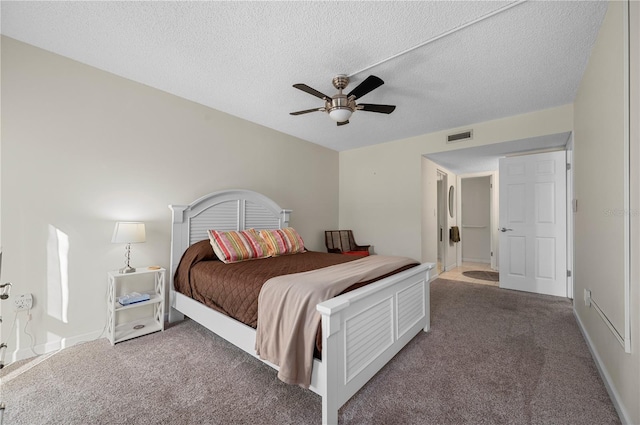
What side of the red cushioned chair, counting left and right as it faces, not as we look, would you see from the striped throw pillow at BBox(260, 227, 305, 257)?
right

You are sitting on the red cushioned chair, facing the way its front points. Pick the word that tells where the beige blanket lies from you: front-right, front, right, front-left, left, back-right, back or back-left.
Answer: front-right

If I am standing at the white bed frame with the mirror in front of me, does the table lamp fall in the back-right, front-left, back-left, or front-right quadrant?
back-left

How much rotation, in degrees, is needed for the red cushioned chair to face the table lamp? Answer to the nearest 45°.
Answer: approximately 90° to its right

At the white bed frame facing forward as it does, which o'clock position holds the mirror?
The mirror is roughly at 9 o'clock from the white bed frame.

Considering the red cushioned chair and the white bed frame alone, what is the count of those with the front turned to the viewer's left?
0

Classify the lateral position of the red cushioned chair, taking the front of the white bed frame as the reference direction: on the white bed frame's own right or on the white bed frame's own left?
on the white bed frame's own left

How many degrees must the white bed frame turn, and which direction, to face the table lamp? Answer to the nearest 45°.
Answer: approximately 135° to its right

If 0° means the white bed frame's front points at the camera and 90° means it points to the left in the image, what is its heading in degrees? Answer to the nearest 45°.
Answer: approximately 315°

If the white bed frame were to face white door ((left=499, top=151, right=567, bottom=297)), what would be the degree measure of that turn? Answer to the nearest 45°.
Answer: approximately 90° to its left
